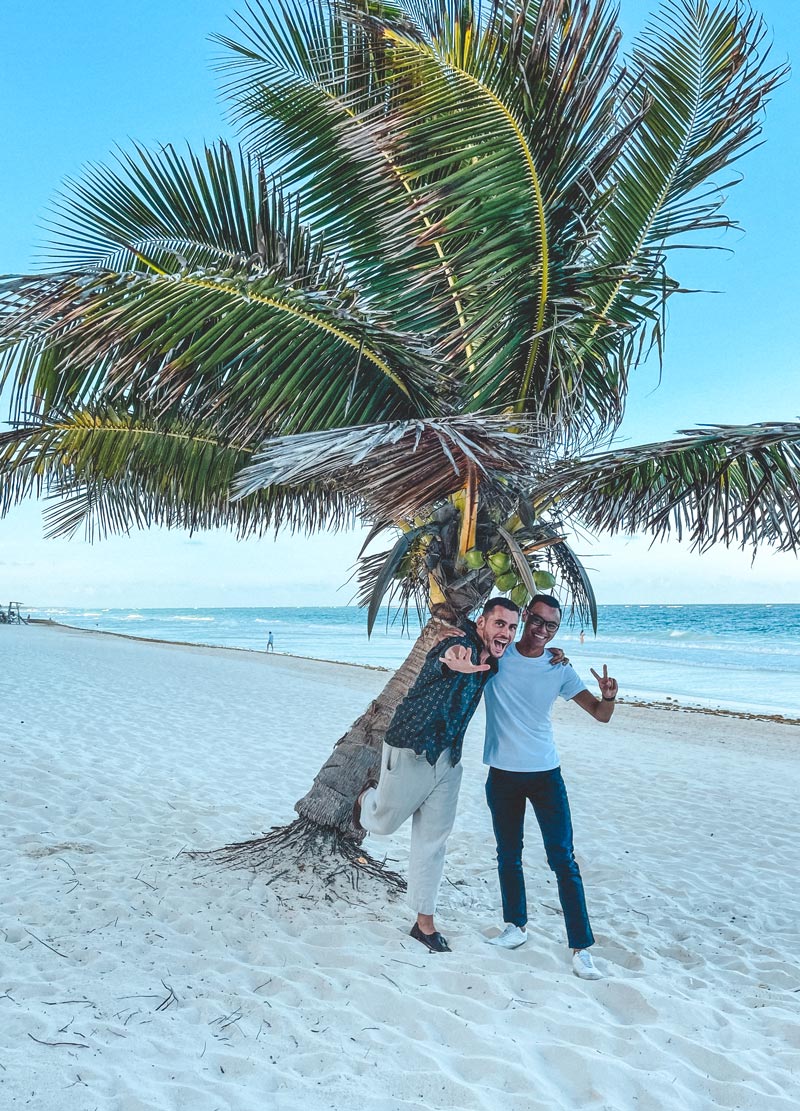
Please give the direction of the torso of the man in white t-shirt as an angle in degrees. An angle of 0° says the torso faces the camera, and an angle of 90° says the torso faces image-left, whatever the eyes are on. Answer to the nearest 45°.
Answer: approximately 0°

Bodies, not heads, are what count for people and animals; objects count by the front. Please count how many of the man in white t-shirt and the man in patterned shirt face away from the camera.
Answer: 0

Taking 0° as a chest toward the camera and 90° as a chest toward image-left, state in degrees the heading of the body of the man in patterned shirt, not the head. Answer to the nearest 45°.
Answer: approximately 315°
